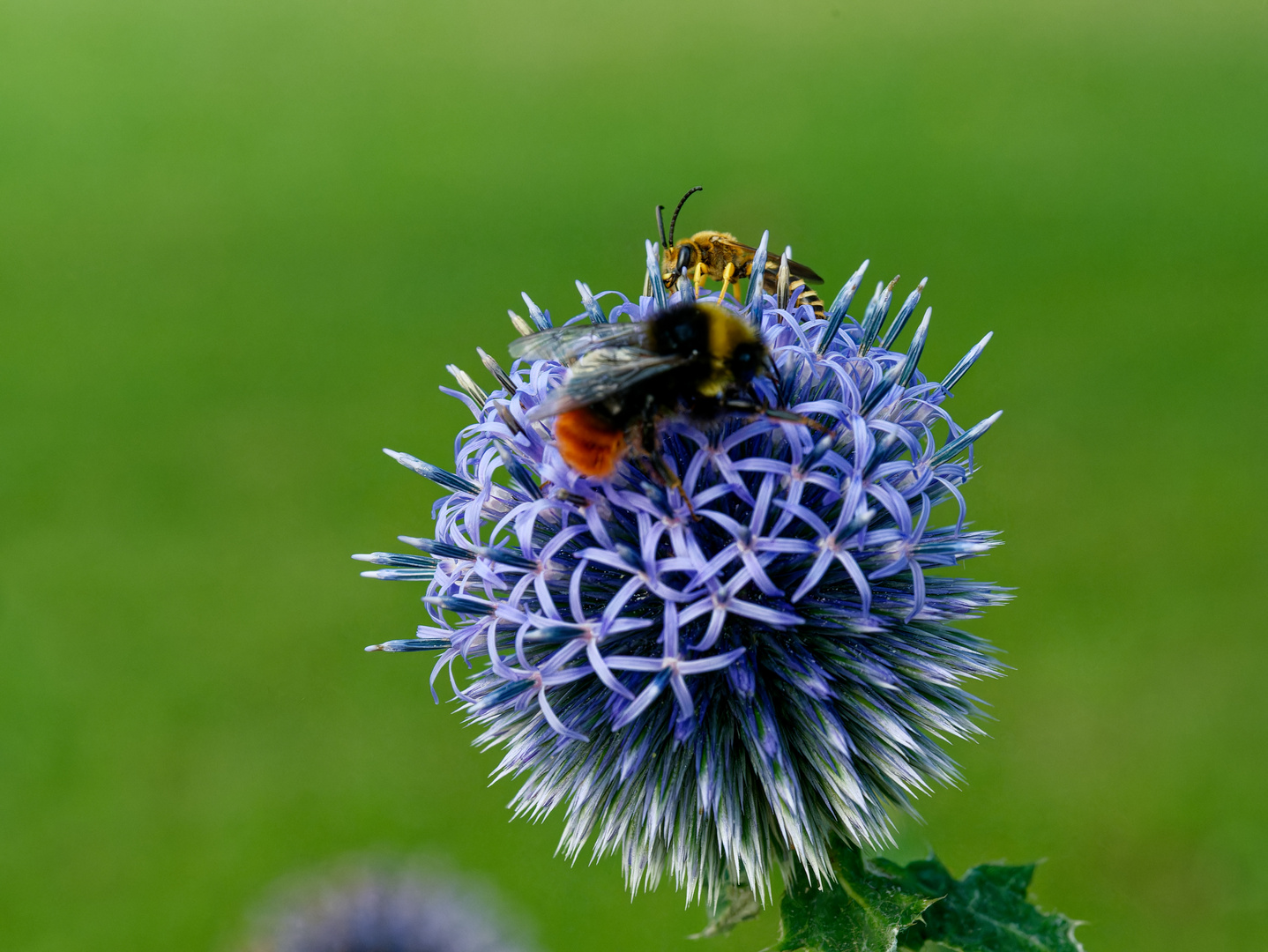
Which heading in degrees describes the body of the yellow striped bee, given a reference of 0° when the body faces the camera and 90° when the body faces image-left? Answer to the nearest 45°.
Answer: approximately 90°

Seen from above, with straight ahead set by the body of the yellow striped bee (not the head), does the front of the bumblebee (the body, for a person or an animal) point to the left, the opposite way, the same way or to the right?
the opposite way

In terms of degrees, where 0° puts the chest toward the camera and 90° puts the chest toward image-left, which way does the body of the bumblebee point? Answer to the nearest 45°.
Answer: approximately 270°

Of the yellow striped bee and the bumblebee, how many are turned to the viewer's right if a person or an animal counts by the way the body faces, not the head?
1
